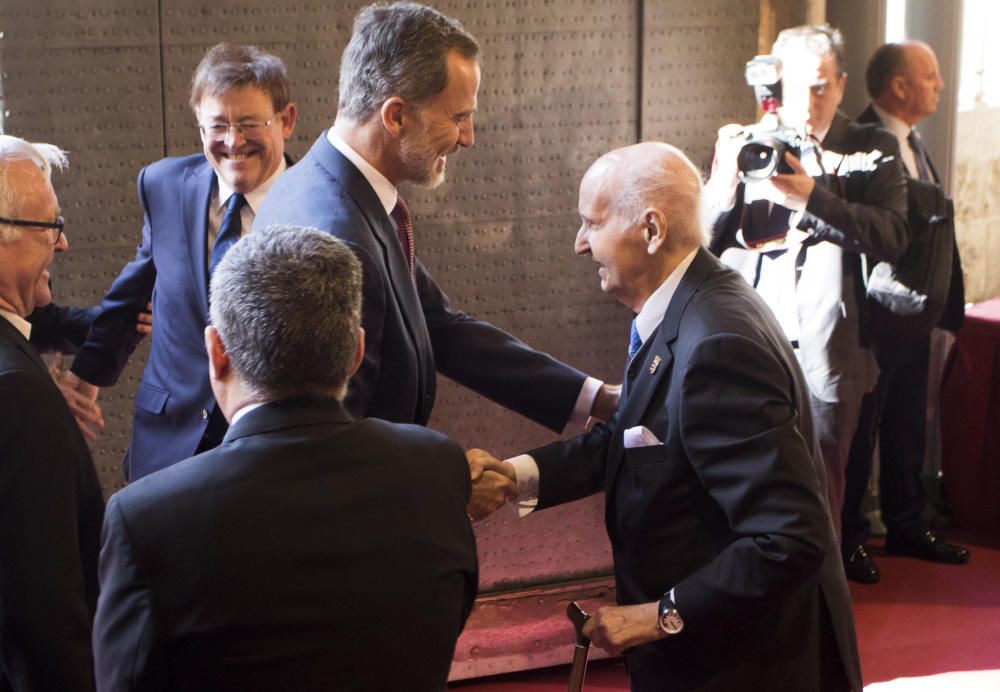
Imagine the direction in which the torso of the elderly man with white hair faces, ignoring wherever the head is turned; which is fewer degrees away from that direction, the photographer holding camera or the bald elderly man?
the bald elderly man

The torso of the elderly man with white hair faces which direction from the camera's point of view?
to the viewer's right

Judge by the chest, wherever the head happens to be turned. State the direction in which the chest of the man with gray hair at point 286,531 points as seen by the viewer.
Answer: away from the camera

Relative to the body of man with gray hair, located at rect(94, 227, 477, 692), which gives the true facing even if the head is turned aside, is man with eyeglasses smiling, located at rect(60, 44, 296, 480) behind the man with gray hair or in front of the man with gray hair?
in front

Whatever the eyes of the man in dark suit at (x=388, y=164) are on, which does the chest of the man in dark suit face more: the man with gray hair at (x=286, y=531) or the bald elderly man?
the bald elderly man

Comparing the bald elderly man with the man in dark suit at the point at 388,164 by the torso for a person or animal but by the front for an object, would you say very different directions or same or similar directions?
very different directions

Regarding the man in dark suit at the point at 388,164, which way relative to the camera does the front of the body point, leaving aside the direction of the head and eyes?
to the viewer's right

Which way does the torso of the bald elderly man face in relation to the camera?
to the viewer's left

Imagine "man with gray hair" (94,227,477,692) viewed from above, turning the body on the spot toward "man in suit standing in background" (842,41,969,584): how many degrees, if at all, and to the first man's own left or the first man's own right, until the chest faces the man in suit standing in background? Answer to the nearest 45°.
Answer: approximately 45° to the first man's own right

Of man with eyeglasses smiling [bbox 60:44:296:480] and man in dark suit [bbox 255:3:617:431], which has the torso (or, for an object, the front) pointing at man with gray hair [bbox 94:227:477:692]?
the man with eyeglasses smiling

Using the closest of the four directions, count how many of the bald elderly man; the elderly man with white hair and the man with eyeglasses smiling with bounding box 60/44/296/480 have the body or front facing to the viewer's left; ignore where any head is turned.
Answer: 1

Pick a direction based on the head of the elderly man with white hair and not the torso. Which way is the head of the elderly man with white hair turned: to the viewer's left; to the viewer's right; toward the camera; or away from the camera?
to the viewer's right
